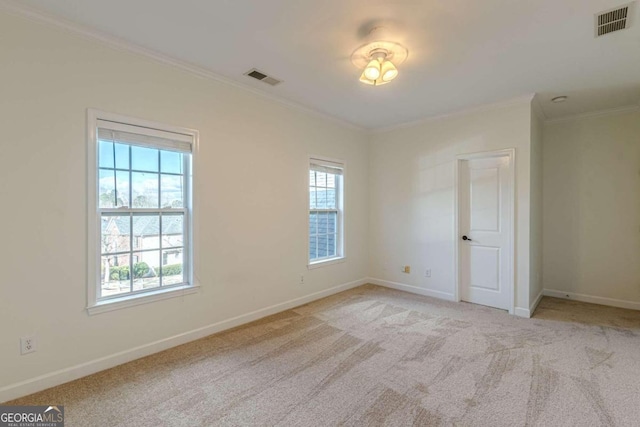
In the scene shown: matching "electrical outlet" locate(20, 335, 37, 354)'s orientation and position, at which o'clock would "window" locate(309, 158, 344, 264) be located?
The window is roughly at 9 o'clock from the electrical outlet.

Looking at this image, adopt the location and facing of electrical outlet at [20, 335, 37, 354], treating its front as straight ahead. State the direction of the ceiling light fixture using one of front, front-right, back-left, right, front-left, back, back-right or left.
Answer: front-left

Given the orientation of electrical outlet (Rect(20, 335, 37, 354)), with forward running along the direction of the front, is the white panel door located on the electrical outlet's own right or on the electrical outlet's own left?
on the electrical outlet's own left

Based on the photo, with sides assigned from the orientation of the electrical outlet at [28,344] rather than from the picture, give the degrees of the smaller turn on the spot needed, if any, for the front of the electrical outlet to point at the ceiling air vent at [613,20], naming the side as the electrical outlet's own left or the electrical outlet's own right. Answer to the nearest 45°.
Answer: approximately 45° to the electrical outlet's own left

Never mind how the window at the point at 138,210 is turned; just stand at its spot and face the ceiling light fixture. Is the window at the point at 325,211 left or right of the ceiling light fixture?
left

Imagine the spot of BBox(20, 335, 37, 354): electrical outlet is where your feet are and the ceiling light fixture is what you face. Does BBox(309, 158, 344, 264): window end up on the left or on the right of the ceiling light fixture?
left

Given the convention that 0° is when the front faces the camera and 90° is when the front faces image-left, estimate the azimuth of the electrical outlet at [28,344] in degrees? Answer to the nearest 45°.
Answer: approximately 0°

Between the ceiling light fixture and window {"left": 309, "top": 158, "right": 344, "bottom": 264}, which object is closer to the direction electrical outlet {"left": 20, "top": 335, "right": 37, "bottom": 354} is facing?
the ceiling light fixture

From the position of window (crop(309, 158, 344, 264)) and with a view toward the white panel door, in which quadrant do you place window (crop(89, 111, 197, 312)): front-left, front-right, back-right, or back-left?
back-right
